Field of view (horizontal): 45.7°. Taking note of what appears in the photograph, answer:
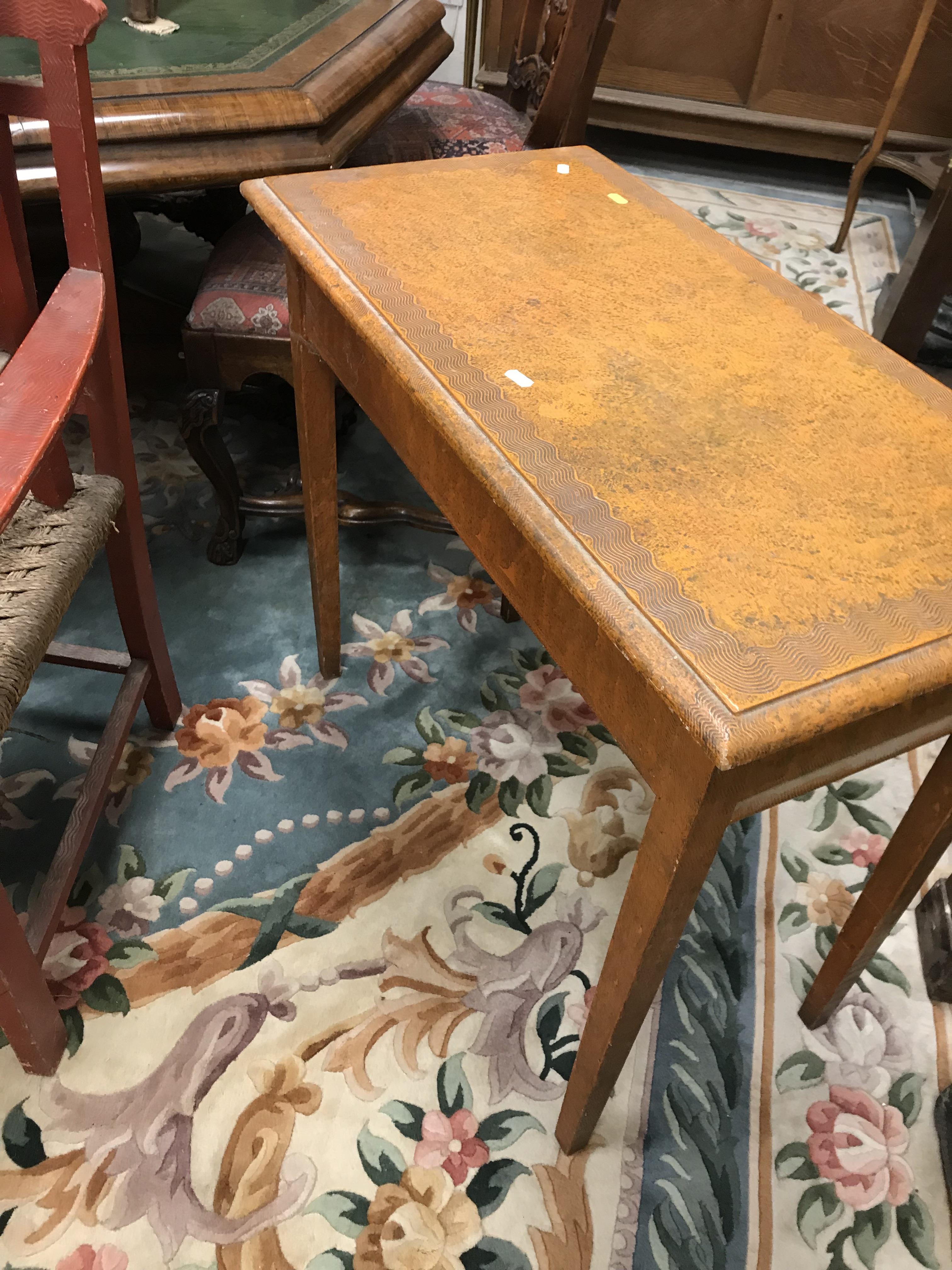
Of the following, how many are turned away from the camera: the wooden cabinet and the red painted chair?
0

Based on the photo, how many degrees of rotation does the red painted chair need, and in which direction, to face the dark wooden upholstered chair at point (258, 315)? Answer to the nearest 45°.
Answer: approximately 180°

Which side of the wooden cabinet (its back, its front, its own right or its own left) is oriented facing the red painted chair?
front

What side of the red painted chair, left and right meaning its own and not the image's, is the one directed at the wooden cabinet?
back

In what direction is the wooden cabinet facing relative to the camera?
toward the camera

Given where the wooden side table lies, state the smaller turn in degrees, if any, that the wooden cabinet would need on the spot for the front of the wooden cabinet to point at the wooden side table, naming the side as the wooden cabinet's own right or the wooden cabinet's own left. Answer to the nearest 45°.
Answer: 0° — it already faces it

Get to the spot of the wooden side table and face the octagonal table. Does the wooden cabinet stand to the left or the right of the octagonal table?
right

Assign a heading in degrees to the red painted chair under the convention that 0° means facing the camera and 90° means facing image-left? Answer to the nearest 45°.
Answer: approximately 45°
